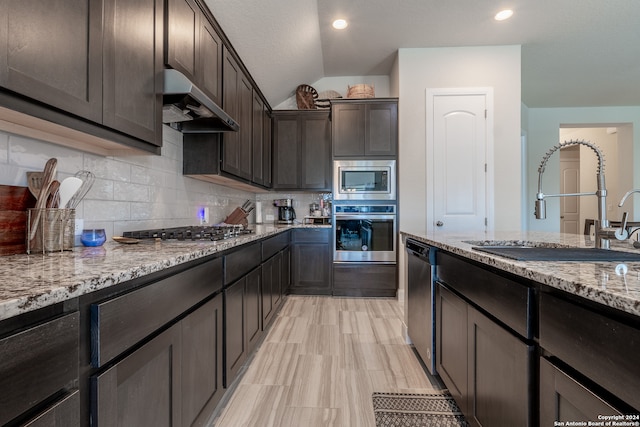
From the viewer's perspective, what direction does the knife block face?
to the viewer's right

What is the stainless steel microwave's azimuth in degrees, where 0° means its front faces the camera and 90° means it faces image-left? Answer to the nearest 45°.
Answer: approximately 0°

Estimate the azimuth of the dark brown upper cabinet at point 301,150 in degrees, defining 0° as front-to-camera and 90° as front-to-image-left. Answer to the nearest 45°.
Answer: approximately 0°

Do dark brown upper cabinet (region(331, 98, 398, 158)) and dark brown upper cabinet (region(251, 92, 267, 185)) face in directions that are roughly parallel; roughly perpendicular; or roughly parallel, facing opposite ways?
roughly perpendicular

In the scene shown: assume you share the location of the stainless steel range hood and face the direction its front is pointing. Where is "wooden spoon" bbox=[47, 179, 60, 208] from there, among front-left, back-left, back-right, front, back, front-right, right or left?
back-right

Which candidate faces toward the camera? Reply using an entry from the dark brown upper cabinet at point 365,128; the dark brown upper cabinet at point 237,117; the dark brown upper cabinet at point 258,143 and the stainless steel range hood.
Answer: the dark brown upper cabinet at point 365,128

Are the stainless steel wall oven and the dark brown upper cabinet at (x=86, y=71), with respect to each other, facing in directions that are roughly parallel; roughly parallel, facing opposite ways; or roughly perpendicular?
roughly perpendicular

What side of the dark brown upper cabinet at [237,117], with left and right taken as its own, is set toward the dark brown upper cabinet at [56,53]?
right

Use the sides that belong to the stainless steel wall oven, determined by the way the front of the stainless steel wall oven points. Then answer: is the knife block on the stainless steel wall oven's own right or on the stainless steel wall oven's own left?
on the stainless steel wall oven's own right

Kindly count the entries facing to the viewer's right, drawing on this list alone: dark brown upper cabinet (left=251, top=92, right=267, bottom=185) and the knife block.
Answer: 2

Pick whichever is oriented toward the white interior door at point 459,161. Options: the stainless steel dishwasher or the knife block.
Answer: the knife block

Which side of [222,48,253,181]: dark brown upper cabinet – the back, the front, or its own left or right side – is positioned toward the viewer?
right

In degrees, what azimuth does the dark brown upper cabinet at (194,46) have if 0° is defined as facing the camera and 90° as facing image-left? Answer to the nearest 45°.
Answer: approximately 270°

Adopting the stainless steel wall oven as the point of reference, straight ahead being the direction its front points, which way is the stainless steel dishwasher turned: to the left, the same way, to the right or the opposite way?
to the right
